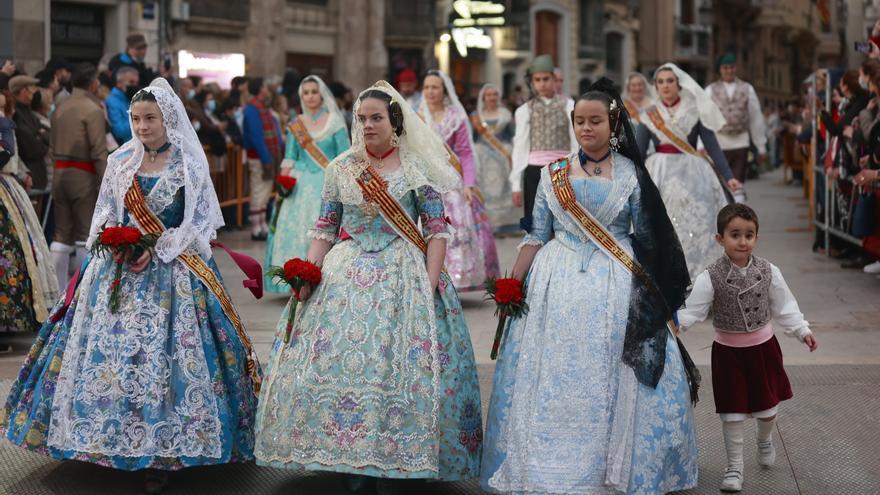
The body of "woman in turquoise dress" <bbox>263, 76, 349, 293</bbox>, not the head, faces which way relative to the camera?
toward the camera

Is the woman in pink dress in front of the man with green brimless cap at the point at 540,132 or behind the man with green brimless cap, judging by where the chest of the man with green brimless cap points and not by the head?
in front

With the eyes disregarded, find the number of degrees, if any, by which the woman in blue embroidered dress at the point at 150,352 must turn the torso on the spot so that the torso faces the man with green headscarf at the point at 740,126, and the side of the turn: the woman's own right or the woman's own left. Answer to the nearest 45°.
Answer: approximately 135° to the woman's own left

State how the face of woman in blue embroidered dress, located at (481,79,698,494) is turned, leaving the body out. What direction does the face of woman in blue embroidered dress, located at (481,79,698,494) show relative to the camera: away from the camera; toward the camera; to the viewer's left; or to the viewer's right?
toward the camera

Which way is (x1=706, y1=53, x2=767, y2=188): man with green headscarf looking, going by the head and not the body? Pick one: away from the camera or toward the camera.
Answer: toward the camera

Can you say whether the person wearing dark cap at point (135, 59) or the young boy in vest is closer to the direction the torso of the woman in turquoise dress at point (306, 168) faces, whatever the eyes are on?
the young boy in vest

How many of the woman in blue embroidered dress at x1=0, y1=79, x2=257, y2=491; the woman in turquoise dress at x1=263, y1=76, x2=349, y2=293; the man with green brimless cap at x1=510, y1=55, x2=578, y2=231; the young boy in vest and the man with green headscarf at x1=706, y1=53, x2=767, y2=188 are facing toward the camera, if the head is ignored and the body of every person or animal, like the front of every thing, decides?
5

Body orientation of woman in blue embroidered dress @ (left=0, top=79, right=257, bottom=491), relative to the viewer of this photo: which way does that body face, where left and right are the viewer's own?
facing the viewer

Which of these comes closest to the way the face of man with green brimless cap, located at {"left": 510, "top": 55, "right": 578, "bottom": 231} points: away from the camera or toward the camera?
toward the camera

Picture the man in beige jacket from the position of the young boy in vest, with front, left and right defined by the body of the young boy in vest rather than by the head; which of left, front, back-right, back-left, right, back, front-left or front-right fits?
back-right

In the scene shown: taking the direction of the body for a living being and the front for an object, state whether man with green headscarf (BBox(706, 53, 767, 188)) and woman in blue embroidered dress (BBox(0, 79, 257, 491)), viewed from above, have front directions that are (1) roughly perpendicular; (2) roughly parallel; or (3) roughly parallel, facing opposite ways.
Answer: roughly parallel

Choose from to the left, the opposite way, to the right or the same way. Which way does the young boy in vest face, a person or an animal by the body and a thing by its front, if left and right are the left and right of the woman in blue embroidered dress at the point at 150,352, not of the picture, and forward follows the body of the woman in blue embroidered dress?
the same way

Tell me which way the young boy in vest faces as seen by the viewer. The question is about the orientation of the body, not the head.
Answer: toward the camera
